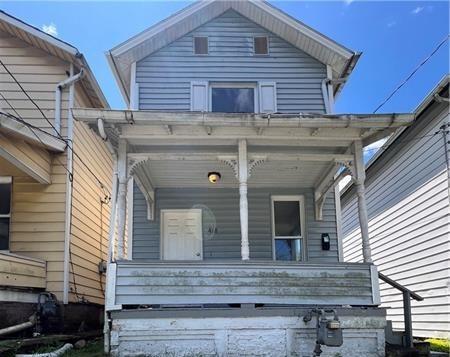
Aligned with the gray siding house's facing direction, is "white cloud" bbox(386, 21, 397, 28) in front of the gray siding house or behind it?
behind

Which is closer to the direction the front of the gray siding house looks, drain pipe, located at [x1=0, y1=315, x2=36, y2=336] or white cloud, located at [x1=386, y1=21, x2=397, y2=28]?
the drain pipe

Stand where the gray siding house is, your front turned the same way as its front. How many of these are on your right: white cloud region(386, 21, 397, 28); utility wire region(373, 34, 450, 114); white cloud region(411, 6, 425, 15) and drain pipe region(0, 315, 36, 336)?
1

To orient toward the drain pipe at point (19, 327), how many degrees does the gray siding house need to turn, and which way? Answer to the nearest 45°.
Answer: approximately 90° to its right

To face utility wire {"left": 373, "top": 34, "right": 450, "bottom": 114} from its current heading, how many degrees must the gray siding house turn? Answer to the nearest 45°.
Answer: approximately 135° to its left

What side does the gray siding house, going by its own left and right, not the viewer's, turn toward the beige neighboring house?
right

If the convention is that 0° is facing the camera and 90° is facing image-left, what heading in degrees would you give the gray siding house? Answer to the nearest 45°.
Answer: approximately 0°

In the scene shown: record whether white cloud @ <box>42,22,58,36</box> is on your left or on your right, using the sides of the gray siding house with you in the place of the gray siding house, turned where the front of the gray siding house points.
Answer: on your right
